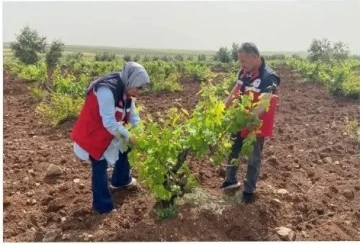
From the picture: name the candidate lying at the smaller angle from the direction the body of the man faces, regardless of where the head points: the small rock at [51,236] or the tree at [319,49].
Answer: the small rock

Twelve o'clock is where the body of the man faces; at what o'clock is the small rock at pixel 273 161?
The small rock is roughly at 5 o'clock from the man.

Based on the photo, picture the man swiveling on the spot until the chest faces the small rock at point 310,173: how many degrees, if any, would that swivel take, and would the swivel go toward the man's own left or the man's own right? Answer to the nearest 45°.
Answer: approximately 180°

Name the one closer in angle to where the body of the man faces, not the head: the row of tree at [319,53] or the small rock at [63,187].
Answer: the small rock

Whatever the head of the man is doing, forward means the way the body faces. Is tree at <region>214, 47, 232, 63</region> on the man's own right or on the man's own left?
on the man's own right

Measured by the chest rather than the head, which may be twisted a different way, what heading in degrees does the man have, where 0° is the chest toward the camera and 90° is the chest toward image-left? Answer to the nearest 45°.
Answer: approximately 45°

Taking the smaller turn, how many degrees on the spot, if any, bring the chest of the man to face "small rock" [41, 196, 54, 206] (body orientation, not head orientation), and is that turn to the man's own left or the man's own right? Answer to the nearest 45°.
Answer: approximately 45° to the man's own right
